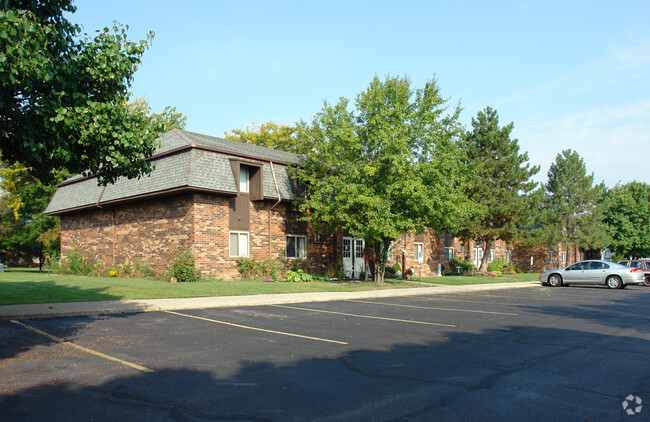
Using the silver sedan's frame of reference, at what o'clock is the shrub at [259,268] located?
The shrub is roughly at 11 o'clock from the silver sedan.

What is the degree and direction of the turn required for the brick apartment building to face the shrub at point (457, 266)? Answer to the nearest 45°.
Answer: approximately 90° to its left

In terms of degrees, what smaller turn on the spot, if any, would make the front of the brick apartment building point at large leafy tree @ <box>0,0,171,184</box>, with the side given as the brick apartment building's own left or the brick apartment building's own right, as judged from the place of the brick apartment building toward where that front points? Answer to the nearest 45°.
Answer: approximately 45° to the brick apartment building's own right

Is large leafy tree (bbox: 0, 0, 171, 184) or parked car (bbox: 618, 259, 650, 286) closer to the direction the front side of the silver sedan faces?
the large leafy tree

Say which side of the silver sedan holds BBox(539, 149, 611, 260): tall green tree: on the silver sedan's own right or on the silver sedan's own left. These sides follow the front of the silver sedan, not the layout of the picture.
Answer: on the silver sedan's own right

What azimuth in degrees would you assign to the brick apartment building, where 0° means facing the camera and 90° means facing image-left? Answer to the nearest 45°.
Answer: approximately 315°

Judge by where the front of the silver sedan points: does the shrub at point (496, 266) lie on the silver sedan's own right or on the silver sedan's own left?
on the silver sedan's own right

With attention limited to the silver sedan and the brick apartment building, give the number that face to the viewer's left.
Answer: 1

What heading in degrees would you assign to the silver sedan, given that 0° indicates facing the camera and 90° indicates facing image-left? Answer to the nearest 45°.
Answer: approximately 90°

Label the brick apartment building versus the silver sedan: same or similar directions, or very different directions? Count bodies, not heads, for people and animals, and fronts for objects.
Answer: very different directions
